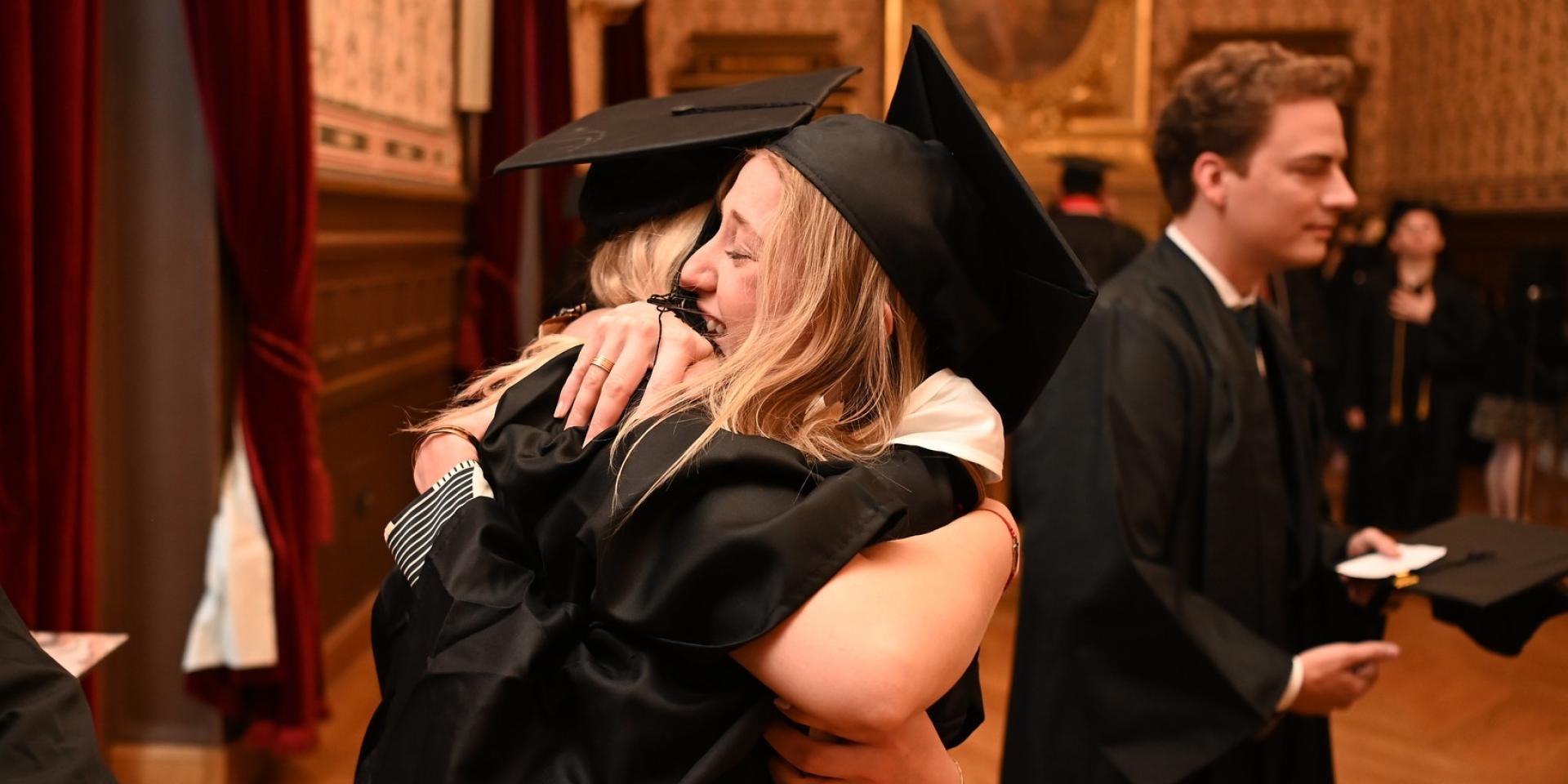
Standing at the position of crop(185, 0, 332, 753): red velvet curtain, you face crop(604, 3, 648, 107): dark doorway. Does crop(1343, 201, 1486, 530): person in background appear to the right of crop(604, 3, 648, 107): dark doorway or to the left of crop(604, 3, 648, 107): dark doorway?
right

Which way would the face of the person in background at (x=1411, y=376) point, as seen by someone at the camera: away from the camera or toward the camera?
toward the camera

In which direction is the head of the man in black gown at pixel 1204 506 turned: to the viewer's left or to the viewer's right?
to the viewer's right

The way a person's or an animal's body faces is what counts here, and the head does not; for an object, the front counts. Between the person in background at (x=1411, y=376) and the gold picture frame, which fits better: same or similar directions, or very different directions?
same or similar directions

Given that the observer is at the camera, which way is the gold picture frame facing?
facing the viewer

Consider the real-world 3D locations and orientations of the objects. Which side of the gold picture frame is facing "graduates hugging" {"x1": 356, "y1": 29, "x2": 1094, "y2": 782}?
front

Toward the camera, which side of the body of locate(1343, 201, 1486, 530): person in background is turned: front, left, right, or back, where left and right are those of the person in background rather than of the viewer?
front

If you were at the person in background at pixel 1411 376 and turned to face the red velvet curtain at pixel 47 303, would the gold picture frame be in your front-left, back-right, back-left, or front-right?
back-right

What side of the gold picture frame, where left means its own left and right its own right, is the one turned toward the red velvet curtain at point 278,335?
front
